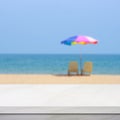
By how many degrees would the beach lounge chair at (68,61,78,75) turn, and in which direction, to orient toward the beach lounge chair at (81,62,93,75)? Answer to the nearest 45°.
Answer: approximately 90° to its right

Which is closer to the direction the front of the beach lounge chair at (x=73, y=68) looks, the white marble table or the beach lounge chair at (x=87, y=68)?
the beach lounge chair

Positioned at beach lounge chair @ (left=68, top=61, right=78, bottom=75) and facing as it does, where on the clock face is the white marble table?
The white marble table is roughly at 6 o'clock from the beach lounge chair.

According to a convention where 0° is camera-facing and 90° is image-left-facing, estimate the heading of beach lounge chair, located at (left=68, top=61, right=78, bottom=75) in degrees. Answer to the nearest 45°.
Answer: approximately 180°
